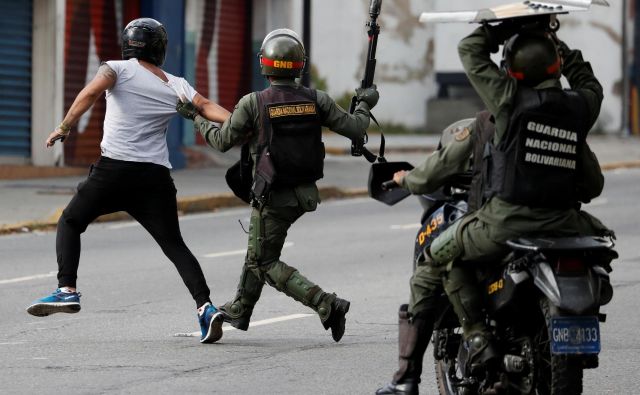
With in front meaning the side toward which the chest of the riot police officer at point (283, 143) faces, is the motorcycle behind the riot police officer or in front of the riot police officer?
behind

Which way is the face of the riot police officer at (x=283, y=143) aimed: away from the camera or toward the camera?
away from the camera

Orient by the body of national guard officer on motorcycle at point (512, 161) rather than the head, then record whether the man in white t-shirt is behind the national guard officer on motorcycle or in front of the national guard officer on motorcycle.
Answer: in front

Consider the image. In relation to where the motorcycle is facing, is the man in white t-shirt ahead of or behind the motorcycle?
ahead

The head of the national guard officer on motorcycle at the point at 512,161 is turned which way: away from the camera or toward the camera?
away from the camera

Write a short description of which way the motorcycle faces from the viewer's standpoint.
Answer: facing away from the viewer and to the left of the viewer

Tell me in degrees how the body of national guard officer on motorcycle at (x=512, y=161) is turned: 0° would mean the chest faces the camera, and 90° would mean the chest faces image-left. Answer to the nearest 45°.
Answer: approximately 135°

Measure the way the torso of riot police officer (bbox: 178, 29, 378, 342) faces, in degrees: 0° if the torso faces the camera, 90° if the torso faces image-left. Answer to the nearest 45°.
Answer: approximately 135°
